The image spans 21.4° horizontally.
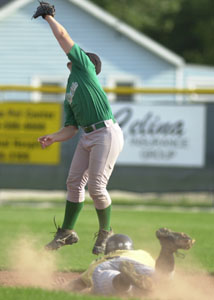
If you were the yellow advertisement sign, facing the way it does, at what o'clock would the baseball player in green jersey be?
The baseball player in green jersey is roughly at 12 o'clock from the yellow advertisement sign.

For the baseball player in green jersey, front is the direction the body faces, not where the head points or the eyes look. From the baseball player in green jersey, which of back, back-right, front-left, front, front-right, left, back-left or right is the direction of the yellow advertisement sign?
back-right

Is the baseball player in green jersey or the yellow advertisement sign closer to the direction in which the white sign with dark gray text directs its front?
the baseball player in green jersey

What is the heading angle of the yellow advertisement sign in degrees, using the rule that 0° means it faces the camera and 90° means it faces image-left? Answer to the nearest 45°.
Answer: approximately 0°

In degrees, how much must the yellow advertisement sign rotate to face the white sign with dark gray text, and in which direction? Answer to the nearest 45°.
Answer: approximately 90° to its left

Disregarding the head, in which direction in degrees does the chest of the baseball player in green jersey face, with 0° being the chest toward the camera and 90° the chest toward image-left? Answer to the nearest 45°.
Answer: approximately 45°

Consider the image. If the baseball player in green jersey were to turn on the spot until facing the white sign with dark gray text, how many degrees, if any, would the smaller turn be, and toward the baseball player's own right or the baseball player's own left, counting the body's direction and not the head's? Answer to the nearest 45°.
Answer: approximately 135° to the baseball player's own right

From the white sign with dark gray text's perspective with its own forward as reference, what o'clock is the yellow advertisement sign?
The yellow advertisement sign is roughly at 3 o'clock from the white sign with dark gray text.

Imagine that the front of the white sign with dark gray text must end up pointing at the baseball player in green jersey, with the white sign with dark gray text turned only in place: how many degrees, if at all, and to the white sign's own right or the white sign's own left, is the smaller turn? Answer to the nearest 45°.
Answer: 0° — it already faces them

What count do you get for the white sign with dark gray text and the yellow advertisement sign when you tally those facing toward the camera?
2

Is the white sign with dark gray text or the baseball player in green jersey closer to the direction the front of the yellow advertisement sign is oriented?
the baseball player in green jersey
